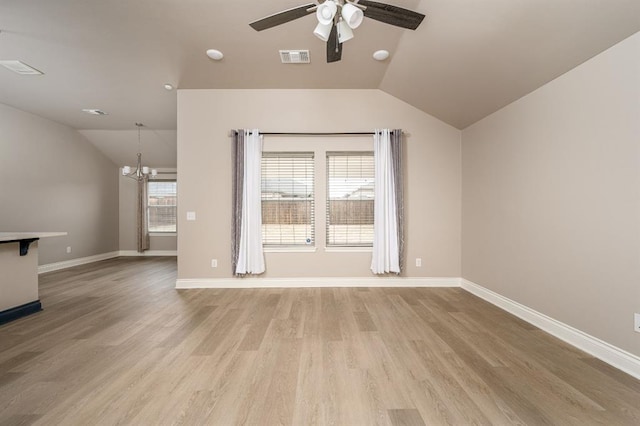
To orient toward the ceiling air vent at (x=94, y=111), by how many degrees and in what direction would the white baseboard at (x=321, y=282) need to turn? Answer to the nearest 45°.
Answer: approximately 90° to its right

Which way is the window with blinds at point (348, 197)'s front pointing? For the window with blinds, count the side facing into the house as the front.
toward the camera

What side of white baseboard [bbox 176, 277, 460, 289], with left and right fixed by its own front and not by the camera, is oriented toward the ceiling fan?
front

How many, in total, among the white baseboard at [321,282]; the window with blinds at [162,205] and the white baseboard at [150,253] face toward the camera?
3

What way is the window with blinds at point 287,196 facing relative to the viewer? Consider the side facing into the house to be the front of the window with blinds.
toward the camera

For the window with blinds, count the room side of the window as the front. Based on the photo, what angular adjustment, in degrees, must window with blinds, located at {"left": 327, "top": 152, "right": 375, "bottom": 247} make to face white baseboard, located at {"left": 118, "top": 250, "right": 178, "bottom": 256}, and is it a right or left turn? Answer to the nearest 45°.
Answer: approximately 135° to its right

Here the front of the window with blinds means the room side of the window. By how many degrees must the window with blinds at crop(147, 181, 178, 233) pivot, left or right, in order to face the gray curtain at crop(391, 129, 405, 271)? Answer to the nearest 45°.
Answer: approximately 45° to its left

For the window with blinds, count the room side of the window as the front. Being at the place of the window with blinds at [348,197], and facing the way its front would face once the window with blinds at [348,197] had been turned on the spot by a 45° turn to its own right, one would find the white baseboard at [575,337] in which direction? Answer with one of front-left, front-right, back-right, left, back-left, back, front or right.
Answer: left

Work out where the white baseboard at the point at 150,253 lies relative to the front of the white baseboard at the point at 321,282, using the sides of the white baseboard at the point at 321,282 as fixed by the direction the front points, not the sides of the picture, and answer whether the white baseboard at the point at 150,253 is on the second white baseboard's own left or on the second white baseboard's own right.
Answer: on the second white baseboard's own right

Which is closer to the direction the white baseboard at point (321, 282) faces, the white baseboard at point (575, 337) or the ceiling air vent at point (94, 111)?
the white baseboard
